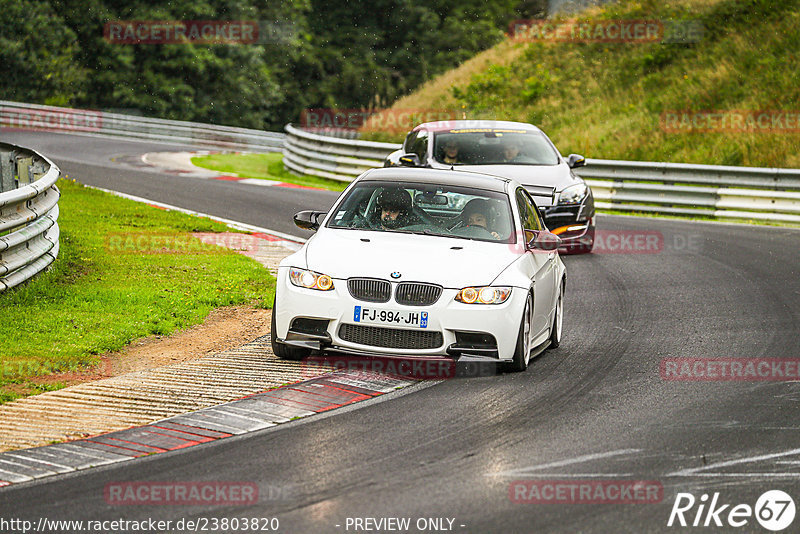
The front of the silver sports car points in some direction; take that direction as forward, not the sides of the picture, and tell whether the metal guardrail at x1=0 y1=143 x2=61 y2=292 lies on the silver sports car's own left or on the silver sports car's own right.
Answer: on the silver sports car's own right

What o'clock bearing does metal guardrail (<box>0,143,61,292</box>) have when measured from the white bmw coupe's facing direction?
The metal guardrail is roughly at 4 o'clock from the white bmw coupe.

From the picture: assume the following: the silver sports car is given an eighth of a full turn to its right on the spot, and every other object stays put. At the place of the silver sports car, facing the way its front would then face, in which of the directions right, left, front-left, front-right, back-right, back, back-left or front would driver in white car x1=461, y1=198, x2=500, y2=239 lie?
front

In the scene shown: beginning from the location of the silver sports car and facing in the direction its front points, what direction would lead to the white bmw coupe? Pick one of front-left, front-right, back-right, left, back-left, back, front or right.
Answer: front-right

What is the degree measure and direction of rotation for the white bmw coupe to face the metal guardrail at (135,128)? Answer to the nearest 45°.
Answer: approximately 180°

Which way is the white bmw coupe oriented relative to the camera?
toward the camera

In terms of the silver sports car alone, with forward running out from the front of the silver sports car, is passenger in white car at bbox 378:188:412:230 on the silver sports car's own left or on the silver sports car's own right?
on the silver sports car's own right

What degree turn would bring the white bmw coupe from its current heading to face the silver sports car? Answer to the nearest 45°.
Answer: approximately 180°

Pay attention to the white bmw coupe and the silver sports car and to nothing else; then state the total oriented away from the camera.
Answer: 0
